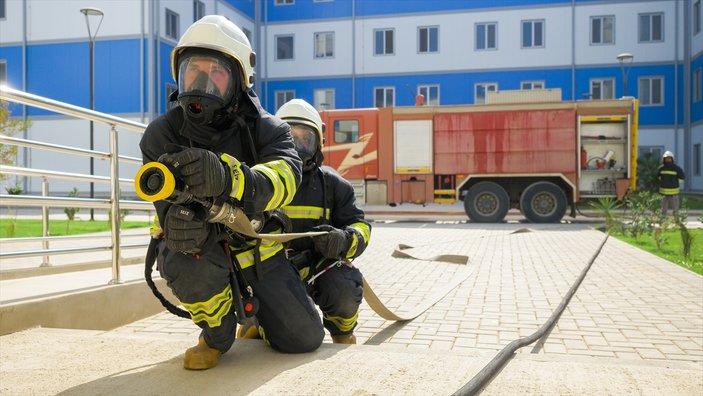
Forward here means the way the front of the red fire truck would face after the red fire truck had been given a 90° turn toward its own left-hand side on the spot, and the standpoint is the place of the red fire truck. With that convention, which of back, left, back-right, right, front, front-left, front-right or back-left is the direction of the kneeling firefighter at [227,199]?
front

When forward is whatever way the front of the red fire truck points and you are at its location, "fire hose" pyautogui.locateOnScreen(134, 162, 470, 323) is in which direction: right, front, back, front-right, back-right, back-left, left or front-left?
left

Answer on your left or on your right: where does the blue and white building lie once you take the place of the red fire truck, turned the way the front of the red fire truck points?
on your right

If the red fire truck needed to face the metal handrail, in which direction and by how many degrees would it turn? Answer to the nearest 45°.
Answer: approximately 90° to its left

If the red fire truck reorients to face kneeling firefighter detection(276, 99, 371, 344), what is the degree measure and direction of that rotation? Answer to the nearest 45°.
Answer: approximately 90° to its left

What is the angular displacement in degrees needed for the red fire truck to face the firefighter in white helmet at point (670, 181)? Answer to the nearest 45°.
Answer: approximately 180°

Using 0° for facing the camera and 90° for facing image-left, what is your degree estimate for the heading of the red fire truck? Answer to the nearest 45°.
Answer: approximately 90°
